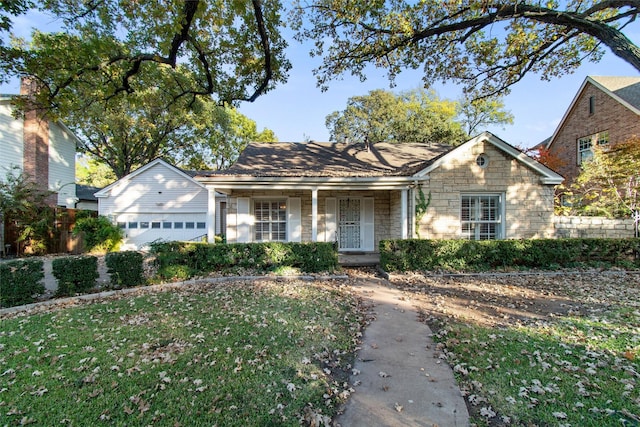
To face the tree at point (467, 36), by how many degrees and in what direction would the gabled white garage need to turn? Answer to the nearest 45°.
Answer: approximately 45° to its left

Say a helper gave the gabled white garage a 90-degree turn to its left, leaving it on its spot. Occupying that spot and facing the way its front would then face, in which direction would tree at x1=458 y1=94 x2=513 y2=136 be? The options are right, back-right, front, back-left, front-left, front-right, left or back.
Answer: front

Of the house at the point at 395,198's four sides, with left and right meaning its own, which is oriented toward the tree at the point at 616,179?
left

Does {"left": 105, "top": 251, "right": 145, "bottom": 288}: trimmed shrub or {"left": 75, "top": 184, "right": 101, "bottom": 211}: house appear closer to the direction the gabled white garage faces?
the trimmed shrub

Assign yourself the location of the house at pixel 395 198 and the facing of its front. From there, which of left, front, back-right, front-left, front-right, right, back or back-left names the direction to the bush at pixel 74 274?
front-right

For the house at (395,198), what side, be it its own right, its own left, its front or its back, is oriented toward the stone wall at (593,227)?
left

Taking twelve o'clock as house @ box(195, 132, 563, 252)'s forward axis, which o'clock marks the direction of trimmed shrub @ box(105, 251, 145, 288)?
The trimmed shrub is roughly at 2 o'clock from the house.

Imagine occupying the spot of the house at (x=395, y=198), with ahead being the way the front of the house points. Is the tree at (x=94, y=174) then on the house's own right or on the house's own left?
on the house's own right

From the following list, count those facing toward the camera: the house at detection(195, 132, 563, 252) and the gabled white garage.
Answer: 2
